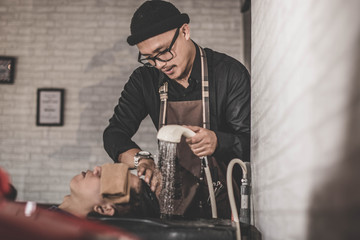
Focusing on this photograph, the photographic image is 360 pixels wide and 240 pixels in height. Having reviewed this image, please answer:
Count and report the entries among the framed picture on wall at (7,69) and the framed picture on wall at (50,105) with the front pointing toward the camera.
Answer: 2

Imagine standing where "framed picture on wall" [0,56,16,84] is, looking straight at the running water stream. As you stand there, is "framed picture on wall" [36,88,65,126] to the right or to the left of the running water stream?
left

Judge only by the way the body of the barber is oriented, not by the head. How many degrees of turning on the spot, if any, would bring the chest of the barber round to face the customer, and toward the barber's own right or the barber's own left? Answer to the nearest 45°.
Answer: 0° — they already face them

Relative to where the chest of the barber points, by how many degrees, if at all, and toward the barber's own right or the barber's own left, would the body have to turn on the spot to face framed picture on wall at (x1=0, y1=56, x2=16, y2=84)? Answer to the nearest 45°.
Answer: approximately 90° to the barber's own right

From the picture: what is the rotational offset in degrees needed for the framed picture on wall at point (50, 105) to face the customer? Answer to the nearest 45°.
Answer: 0° — it already faces them

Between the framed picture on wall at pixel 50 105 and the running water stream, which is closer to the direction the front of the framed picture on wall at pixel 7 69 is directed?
the running water stream

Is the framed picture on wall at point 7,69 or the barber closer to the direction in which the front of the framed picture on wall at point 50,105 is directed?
the barber

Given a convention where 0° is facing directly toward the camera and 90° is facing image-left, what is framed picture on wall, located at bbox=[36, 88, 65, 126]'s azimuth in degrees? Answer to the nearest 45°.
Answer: approximately 0°

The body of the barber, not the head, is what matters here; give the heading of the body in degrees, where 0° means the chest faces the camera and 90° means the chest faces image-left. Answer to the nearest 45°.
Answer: approximately 45°
